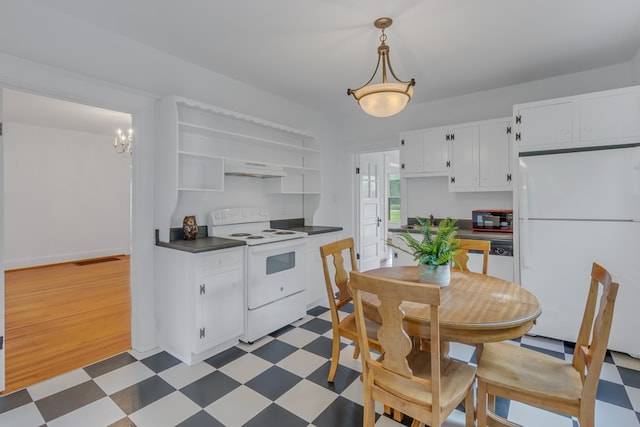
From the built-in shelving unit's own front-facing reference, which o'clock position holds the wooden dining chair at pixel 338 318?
The wooden dining chair is roughly at 12 o'clock from the built-in shelving unit.

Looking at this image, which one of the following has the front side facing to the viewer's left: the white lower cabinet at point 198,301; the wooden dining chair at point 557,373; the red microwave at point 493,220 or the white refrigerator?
the wooden dining chair

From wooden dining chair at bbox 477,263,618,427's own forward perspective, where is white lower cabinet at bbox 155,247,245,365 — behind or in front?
in front

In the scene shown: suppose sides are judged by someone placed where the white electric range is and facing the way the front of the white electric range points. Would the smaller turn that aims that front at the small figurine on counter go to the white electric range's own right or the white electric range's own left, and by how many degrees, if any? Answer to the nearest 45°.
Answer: approximately 135° to the white electric range's own right

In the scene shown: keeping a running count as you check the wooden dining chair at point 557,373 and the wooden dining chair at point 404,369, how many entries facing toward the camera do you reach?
0

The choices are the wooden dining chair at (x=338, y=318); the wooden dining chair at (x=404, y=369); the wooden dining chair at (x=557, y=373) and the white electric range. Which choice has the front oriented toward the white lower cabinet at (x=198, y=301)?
the wooden dining chair at (x=557, y=373)

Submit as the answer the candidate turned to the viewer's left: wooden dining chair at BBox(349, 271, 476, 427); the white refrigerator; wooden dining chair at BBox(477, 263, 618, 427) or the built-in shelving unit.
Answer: wooden dining chair at BBox(477, 263, 618, 427)

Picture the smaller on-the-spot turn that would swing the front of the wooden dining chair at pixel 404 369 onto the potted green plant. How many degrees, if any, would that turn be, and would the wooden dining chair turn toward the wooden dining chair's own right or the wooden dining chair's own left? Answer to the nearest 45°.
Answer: approximately 45° to the wooden dining chair's own left

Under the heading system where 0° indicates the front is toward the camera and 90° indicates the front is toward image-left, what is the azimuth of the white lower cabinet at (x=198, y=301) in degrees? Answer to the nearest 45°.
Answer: approximately 315°

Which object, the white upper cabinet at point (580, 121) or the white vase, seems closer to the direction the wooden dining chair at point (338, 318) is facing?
the white vase

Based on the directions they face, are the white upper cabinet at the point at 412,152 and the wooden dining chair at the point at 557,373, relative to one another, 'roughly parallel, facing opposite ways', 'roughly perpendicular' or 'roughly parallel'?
roughly perpendicular
